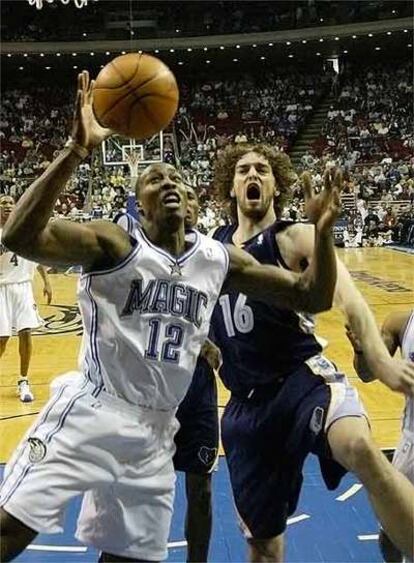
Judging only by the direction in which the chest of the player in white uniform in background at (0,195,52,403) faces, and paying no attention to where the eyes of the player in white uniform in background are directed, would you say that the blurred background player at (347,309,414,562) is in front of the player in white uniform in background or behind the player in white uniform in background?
in front

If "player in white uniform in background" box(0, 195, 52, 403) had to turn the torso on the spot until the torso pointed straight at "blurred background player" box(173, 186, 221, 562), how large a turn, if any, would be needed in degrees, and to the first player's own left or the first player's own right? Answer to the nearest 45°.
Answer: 0° — they already face them

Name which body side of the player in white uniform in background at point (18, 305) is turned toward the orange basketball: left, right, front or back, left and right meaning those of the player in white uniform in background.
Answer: front

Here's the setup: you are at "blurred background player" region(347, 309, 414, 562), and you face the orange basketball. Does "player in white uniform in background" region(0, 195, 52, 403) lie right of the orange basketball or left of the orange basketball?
right
